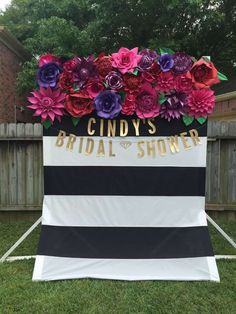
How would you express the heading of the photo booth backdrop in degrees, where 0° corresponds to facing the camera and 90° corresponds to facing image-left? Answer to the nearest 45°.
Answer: approximately 0°
